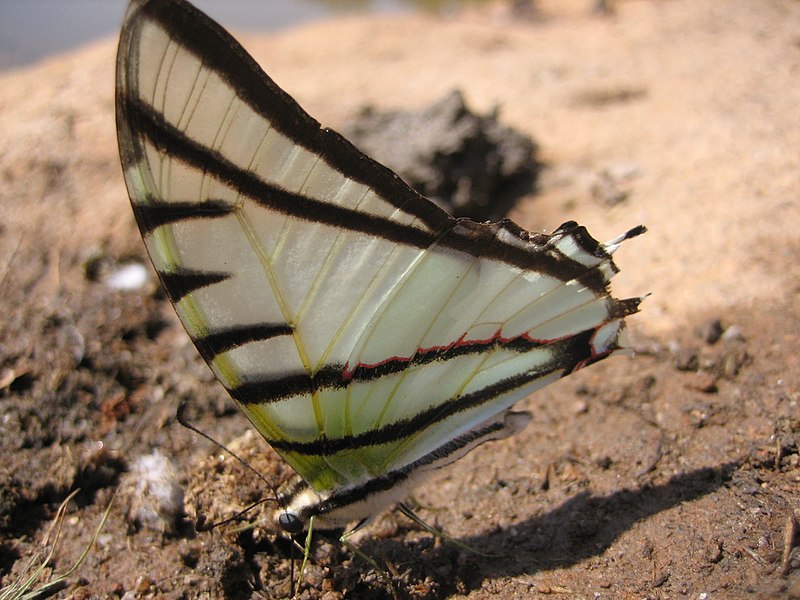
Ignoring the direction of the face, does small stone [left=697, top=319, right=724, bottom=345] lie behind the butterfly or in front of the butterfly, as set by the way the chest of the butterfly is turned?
behind

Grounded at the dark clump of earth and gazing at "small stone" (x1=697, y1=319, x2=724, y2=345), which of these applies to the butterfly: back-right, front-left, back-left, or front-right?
front-right

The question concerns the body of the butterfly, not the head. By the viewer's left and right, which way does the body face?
facing to the left of the viewer

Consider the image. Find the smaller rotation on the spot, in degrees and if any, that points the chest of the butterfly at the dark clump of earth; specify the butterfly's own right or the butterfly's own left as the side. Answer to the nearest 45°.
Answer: approximately 90° to the butterfly's own right
